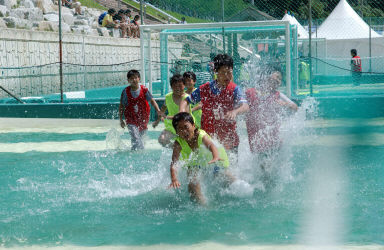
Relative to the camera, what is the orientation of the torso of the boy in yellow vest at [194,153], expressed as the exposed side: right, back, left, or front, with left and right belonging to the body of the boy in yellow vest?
front

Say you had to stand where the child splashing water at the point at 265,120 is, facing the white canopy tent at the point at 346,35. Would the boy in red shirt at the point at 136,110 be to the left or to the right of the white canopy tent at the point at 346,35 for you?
left

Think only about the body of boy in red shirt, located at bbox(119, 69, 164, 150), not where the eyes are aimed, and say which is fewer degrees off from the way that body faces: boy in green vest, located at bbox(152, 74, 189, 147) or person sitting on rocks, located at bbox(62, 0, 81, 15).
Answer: the boy in green vest

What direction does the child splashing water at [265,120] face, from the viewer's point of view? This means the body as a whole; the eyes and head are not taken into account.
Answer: toward the camera

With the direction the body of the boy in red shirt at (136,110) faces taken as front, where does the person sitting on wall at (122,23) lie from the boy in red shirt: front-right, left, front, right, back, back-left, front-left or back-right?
back

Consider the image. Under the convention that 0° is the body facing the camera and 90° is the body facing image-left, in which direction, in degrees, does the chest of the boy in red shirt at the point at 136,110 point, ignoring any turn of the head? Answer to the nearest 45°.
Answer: approximately 0°

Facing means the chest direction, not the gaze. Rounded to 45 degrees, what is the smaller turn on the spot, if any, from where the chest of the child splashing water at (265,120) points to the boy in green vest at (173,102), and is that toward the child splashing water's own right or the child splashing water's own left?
approximately 135° to the child splashing water's own right

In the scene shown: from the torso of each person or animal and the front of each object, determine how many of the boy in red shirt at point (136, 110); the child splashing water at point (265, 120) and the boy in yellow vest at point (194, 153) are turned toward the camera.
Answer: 3

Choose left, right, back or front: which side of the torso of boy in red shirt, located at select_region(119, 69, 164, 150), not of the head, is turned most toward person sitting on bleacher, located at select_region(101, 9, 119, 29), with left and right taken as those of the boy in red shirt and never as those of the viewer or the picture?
back

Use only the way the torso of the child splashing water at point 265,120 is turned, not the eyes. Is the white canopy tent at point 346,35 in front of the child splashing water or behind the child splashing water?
behind

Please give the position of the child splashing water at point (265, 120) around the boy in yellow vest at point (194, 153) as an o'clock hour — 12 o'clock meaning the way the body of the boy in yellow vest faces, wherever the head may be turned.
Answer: The child splashing water is roughly at 7 o'clock from the boy in yellow vest.
